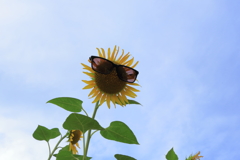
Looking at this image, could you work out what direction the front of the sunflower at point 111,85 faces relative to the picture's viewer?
facing the viewer
